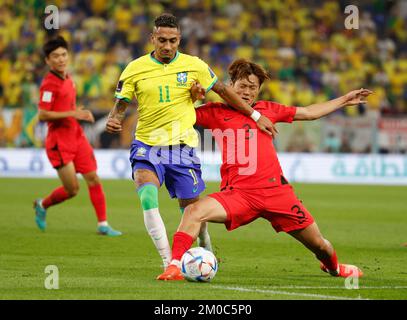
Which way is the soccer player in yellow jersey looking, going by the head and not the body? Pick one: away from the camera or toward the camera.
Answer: toward the camera

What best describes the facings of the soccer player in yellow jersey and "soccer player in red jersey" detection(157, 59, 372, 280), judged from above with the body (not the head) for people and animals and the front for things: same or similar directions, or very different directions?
same or similar directions

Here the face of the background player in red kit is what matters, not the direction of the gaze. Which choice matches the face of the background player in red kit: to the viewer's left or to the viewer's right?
to the viewer's right

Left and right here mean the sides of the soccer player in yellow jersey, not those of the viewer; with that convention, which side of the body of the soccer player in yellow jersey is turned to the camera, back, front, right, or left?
front

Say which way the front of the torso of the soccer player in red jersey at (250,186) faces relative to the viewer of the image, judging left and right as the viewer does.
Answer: facing the viewer

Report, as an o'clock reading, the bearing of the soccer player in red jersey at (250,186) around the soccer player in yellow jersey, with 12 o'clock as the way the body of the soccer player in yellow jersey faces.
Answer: The soccer player in red jersey is roughly at 10 o'clock from the soccer player in yellow jersey.

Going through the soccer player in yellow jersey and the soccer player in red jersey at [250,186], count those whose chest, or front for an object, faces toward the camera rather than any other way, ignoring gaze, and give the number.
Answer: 2

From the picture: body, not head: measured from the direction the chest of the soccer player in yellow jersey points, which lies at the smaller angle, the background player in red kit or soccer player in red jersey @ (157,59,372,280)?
the soccer player in red jersey
